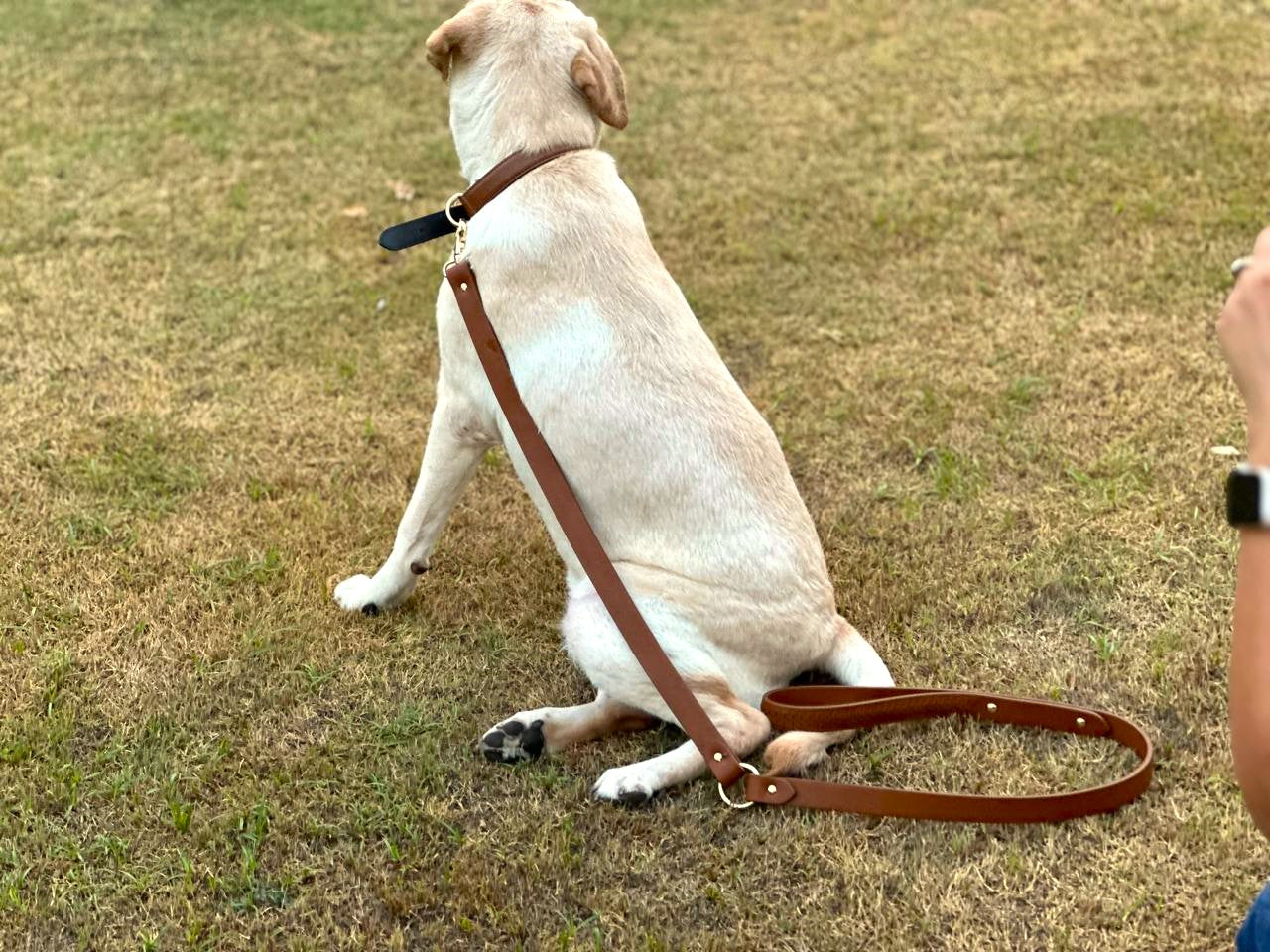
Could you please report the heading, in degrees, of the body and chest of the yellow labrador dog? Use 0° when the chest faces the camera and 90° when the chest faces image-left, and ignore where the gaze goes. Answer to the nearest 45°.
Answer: approximately 135°
